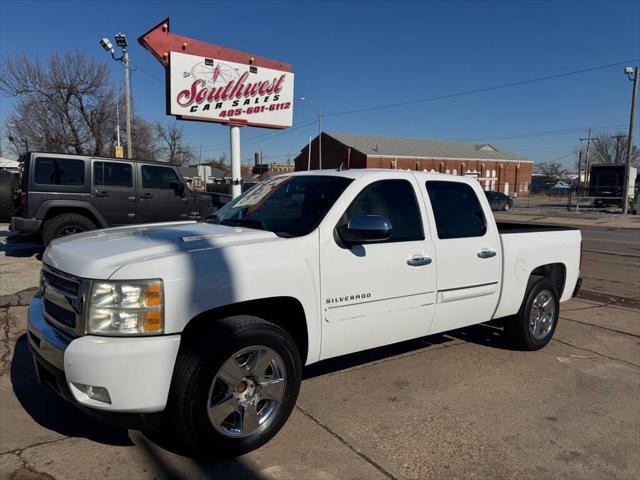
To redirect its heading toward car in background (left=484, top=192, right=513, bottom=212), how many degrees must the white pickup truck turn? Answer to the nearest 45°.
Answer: approximately 180°

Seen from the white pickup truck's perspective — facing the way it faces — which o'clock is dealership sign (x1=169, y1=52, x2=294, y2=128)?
The dealership sign is roughly at 4 o'clock from the white pickup truck.

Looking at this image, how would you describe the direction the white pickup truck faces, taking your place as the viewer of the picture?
facing the viewer and to the left of the viewer

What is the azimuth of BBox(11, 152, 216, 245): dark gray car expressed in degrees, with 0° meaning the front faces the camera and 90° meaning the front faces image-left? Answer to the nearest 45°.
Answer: approximately 225°

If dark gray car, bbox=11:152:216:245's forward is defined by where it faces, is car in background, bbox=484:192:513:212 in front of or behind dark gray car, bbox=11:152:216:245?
in front

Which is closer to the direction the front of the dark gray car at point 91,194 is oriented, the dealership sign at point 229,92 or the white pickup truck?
the dealership sign

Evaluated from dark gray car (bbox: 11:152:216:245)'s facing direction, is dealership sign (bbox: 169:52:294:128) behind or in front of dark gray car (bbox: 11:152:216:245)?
in front
